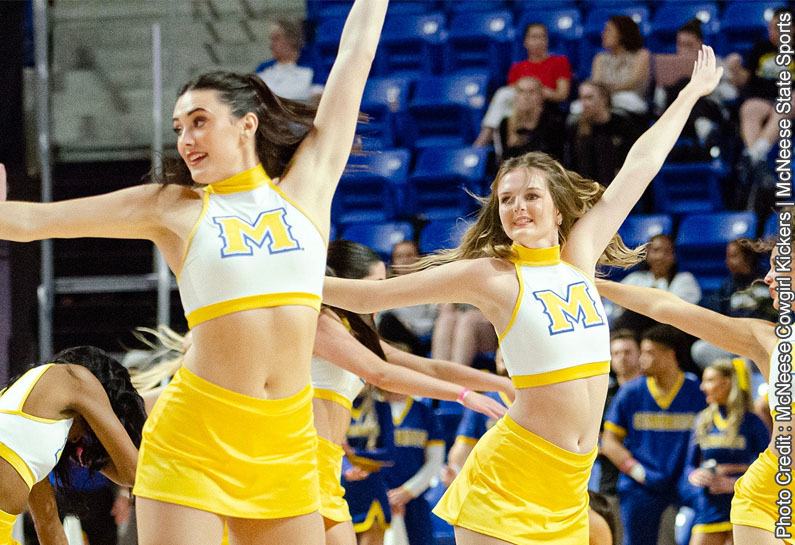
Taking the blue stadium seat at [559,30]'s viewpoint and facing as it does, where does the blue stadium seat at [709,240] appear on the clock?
the blue stadium seat at [709,240] is roughly at 11 o'clock from the blue stadium seat at [559,30].

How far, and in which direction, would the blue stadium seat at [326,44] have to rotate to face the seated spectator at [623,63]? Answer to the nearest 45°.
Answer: approximately 90° to its left

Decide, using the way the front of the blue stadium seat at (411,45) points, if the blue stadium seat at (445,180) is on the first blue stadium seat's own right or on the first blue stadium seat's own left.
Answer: on the first blue stadium seat's own left

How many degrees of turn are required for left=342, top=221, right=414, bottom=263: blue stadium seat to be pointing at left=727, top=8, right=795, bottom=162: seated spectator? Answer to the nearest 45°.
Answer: approximately 90° to its left

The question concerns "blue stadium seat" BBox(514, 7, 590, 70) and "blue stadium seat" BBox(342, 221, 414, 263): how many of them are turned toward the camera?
2

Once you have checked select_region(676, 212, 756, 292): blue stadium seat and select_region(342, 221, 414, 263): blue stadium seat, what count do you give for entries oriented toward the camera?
2

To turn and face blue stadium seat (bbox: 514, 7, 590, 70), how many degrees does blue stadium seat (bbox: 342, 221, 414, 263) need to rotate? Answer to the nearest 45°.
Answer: approximately 135° to its left

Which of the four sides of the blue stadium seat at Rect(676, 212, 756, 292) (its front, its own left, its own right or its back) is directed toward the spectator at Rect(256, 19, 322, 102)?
right
